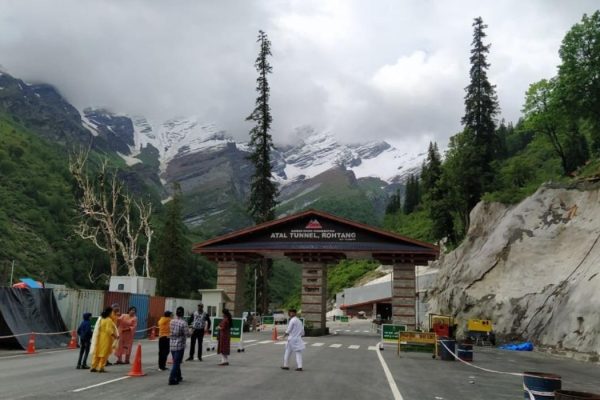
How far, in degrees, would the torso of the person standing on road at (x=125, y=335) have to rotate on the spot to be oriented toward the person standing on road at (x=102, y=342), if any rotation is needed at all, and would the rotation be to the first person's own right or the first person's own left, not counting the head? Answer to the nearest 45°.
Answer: approximately 45° to the first person's own right

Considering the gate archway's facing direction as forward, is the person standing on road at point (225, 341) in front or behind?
in front

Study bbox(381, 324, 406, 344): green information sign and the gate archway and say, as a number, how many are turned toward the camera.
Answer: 2

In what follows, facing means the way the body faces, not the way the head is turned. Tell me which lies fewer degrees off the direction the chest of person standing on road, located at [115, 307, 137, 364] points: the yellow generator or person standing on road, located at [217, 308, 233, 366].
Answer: the person standing on road

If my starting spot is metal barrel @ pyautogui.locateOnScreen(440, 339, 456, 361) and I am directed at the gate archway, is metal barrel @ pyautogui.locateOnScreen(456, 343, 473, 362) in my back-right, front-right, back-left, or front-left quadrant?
back-right

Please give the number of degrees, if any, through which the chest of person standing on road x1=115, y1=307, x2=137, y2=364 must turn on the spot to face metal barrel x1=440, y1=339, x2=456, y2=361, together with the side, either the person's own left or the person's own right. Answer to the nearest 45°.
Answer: approximately 45° to the person's own left

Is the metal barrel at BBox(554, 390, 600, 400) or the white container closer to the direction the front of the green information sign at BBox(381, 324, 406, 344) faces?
the metal barrel

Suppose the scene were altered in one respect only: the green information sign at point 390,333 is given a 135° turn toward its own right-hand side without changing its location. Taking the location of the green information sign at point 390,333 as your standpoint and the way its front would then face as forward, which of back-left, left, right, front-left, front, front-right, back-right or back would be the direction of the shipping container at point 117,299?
front-left

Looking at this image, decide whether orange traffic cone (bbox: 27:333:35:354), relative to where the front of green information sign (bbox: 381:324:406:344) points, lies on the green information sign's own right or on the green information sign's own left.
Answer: on the green information sign's own right

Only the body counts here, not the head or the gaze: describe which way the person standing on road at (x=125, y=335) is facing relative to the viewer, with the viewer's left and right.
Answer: facing the viewer and to the left of the viewer

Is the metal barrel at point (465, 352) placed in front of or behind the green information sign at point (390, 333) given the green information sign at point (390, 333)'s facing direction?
in front

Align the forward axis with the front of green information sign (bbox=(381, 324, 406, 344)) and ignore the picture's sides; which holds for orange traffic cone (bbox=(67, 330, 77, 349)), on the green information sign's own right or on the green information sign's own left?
on the green information sign's own right
